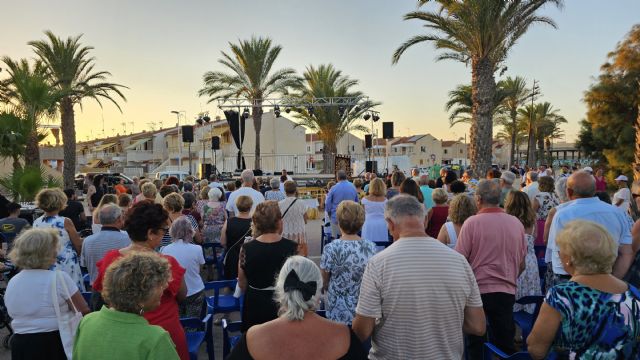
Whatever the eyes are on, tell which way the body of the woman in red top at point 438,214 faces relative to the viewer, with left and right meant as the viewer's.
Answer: facing away from the viewer

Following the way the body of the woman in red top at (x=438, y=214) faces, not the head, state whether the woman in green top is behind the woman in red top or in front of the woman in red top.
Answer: behind

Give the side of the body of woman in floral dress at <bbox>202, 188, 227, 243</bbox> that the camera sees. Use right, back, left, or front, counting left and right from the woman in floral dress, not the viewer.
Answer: back

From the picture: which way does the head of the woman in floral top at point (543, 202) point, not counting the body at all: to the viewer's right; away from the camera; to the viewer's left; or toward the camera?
away from the camera

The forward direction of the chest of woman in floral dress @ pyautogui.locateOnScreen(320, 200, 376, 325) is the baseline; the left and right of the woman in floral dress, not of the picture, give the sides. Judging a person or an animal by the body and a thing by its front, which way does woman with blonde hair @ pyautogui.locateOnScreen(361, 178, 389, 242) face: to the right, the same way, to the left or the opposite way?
the same way

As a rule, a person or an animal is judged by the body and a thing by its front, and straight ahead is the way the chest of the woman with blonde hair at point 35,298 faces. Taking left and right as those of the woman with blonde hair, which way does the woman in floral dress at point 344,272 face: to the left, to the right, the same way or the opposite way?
the same way

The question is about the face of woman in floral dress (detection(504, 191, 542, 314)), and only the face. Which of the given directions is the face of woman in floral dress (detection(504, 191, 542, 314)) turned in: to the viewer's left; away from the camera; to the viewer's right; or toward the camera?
away from the camera

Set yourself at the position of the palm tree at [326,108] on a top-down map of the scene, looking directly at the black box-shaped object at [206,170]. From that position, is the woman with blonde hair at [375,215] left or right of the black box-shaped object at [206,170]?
left

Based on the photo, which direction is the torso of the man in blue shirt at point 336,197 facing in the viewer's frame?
away from the camera

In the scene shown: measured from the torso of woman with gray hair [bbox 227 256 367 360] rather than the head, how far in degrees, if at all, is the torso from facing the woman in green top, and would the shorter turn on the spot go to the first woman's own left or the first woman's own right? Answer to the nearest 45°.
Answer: approximately 90° to the first woman's own left

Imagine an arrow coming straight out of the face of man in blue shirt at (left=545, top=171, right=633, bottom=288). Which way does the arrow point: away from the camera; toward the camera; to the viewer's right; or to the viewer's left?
away from the camera

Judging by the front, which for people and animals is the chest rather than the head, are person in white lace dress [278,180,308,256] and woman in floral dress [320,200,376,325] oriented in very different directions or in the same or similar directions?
same or similar directions

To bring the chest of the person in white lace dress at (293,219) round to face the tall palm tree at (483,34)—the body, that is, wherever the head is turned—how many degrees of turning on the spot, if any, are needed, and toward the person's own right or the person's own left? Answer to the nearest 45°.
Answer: approximately 45° to the person's own right

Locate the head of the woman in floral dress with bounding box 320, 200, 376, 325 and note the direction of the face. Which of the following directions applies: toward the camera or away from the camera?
away from the camera

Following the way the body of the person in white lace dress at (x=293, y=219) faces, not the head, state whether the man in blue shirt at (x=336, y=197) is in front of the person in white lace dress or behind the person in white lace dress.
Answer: in front

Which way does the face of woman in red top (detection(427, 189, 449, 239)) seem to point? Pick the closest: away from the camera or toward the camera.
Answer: away from the camera

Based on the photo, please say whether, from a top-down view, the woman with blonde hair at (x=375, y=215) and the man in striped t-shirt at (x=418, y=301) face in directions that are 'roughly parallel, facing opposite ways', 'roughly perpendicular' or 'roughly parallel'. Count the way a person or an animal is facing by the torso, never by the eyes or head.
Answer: roughly parallel

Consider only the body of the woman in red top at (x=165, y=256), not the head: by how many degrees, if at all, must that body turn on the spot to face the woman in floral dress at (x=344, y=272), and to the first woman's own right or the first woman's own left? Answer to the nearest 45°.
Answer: approximately 45° to the first woman's own right

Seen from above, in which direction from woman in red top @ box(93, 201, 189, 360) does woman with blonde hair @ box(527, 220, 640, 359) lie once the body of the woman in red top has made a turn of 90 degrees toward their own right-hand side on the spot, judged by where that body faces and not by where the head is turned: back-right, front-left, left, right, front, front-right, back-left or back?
front
